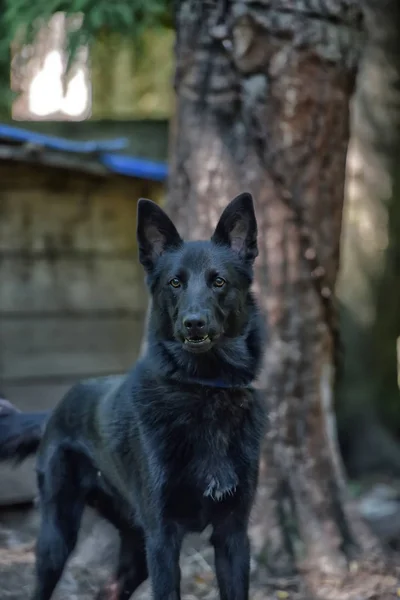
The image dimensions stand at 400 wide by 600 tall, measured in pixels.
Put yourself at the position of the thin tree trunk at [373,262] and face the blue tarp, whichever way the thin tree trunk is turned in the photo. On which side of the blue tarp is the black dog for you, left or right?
left

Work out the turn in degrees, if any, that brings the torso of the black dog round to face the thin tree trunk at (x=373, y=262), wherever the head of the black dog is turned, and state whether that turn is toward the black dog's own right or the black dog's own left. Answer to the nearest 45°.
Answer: approximately 90° to the black dog's own left

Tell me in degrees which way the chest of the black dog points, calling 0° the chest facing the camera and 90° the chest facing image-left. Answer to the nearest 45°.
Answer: approximately 315°

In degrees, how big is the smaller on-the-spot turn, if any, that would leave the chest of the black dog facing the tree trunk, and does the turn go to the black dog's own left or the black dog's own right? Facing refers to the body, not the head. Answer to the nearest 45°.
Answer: approximately 90° to the black dog's own left

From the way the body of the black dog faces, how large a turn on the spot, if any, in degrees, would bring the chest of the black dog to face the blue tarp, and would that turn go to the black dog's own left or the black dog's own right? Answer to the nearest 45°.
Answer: approximately 135° to the black dog's own left
